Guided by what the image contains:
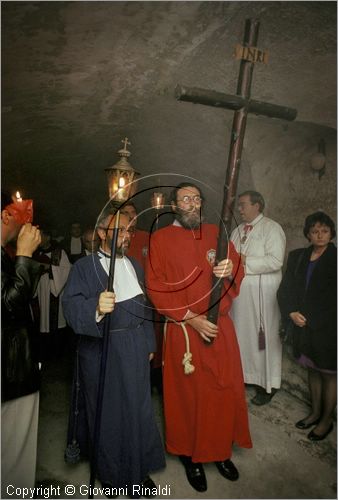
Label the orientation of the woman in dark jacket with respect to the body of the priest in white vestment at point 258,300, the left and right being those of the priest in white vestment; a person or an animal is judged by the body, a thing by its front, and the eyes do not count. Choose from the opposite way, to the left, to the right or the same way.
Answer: the same way

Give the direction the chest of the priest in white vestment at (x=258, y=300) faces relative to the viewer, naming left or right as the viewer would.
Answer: facing the viewer and to the left of the viewer

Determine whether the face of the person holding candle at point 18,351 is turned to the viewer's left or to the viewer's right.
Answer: to the viewer's right

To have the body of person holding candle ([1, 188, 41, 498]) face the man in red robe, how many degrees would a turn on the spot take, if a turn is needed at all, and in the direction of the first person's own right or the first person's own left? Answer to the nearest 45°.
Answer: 0° — they already face them

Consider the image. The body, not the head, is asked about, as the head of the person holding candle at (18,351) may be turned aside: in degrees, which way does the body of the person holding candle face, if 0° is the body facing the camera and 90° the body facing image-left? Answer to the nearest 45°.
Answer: approximately 270°

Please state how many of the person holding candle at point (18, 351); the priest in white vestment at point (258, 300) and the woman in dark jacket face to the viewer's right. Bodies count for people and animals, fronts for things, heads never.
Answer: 1

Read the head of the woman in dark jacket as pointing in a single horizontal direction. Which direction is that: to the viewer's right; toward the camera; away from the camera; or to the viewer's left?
toward the camera

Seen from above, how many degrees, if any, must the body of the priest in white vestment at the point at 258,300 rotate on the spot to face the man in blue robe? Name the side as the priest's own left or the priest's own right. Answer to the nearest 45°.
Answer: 0° — they already face them

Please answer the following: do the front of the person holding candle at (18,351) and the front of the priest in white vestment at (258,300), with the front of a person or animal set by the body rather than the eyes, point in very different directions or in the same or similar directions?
very different directions
